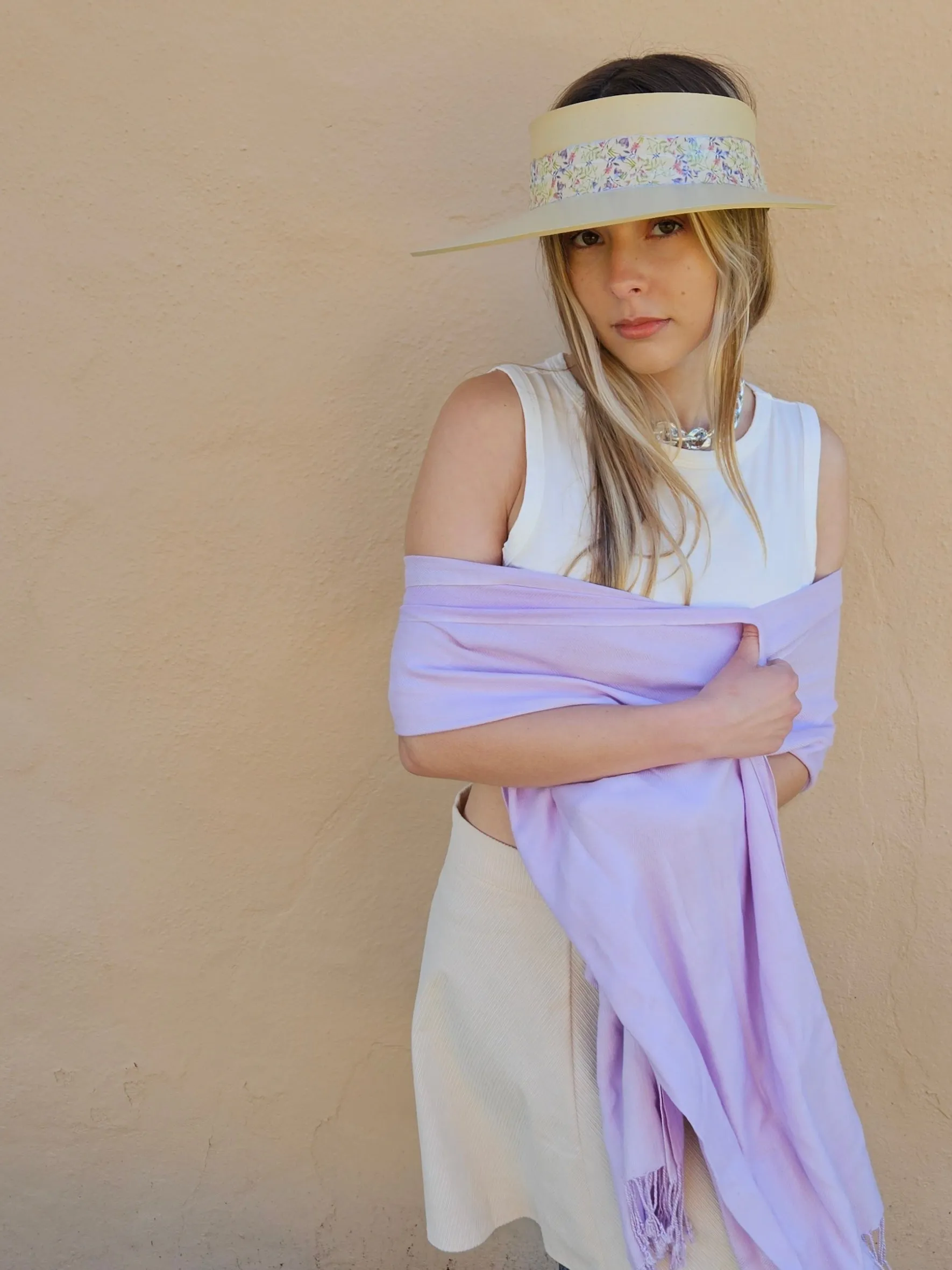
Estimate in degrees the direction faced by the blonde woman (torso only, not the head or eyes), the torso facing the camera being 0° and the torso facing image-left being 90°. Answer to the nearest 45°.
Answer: approximately 315°
